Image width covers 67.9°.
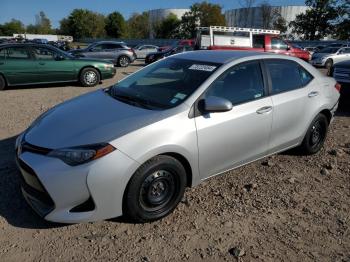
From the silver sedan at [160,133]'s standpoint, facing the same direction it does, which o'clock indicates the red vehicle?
The red vehicle is roughly at 5 o'clock from the silver sedan.

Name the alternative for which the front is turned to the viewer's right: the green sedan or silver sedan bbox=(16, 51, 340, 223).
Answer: the green sedan

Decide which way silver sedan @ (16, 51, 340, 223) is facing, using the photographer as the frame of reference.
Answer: facing the viewer and to the left of the viewer

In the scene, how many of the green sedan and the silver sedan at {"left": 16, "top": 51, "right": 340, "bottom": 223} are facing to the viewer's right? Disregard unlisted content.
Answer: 1

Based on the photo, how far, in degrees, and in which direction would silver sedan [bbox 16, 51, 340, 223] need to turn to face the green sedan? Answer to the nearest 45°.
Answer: approximately 90° to its right

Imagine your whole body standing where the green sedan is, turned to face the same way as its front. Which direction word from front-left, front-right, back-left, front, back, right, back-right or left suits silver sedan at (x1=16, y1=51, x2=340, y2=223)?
right

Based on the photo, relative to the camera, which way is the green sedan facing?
to the viewer's right
